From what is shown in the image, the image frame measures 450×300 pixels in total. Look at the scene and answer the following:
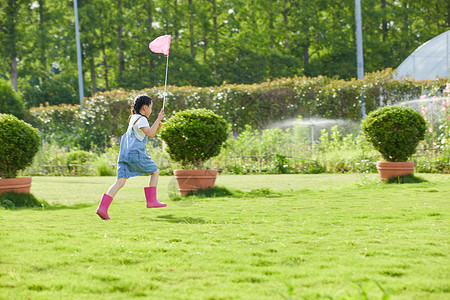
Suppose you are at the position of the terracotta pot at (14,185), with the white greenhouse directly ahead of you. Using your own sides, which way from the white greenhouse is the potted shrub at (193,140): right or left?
right

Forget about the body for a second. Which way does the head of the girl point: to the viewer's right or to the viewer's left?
to the viewer's right

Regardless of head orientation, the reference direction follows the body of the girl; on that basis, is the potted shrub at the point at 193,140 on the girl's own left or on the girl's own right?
on the girl's own left

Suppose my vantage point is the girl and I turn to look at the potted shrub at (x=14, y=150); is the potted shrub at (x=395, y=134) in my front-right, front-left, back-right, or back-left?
back-right

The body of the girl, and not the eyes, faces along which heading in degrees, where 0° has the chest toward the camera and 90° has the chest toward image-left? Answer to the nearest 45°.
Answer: approximately 270°

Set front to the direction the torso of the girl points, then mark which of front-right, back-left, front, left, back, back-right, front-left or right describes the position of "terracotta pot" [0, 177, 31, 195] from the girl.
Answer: back-left

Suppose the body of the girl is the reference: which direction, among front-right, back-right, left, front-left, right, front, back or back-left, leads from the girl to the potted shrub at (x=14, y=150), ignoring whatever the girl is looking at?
back-left

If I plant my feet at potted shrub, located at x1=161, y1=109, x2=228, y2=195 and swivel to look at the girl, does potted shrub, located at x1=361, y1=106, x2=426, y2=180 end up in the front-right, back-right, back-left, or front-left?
back-left

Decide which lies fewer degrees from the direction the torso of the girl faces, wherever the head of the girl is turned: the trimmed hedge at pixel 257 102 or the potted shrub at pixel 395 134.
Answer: the potted shrub
